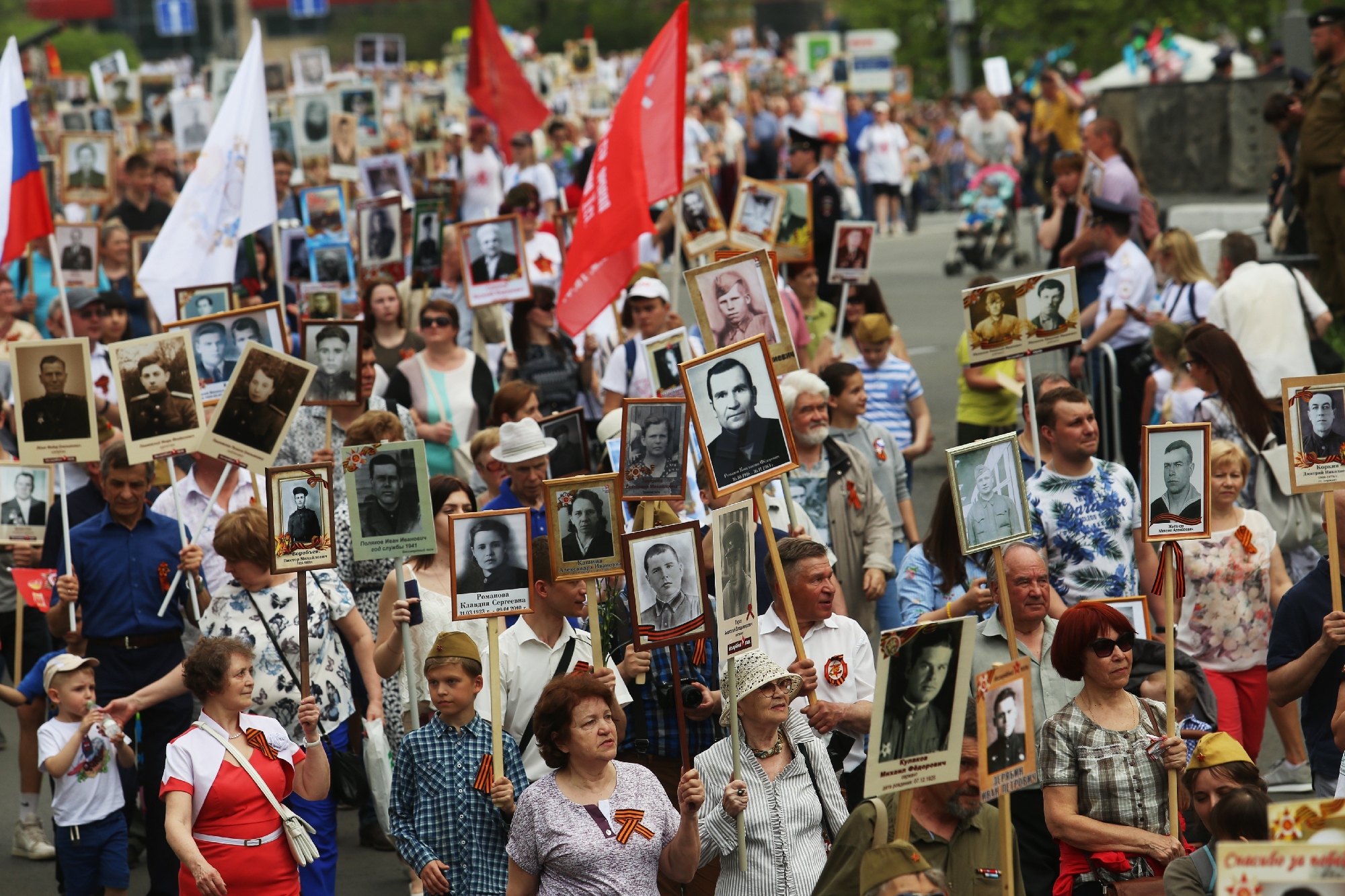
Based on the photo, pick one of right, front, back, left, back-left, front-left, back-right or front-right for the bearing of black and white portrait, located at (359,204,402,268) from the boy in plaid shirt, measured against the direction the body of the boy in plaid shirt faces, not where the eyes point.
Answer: back

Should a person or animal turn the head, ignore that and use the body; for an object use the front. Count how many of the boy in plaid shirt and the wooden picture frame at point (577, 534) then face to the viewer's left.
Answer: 0

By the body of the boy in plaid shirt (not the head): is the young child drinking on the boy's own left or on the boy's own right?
on the boy's own right

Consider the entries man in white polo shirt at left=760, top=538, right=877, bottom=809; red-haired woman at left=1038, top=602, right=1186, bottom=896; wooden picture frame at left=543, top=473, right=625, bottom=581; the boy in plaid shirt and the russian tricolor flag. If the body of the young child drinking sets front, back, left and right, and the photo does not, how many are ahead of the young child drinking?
4

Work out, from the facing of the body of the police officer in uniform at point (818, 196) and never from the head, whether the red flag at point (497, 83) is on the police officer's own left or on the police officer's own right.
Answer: on the police officer's own right

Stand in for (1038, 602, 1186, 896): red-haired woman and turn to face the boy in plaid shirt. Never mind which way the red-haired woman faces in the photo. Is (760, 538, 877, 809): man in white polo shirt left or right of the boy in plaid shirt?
right

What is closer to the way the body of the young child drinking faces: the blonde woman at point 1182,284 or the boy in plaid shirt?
the boy in plaid shirt

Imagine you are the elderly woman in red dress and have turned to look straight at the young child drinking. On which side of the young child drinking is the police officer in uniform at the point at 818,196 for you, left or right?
right
